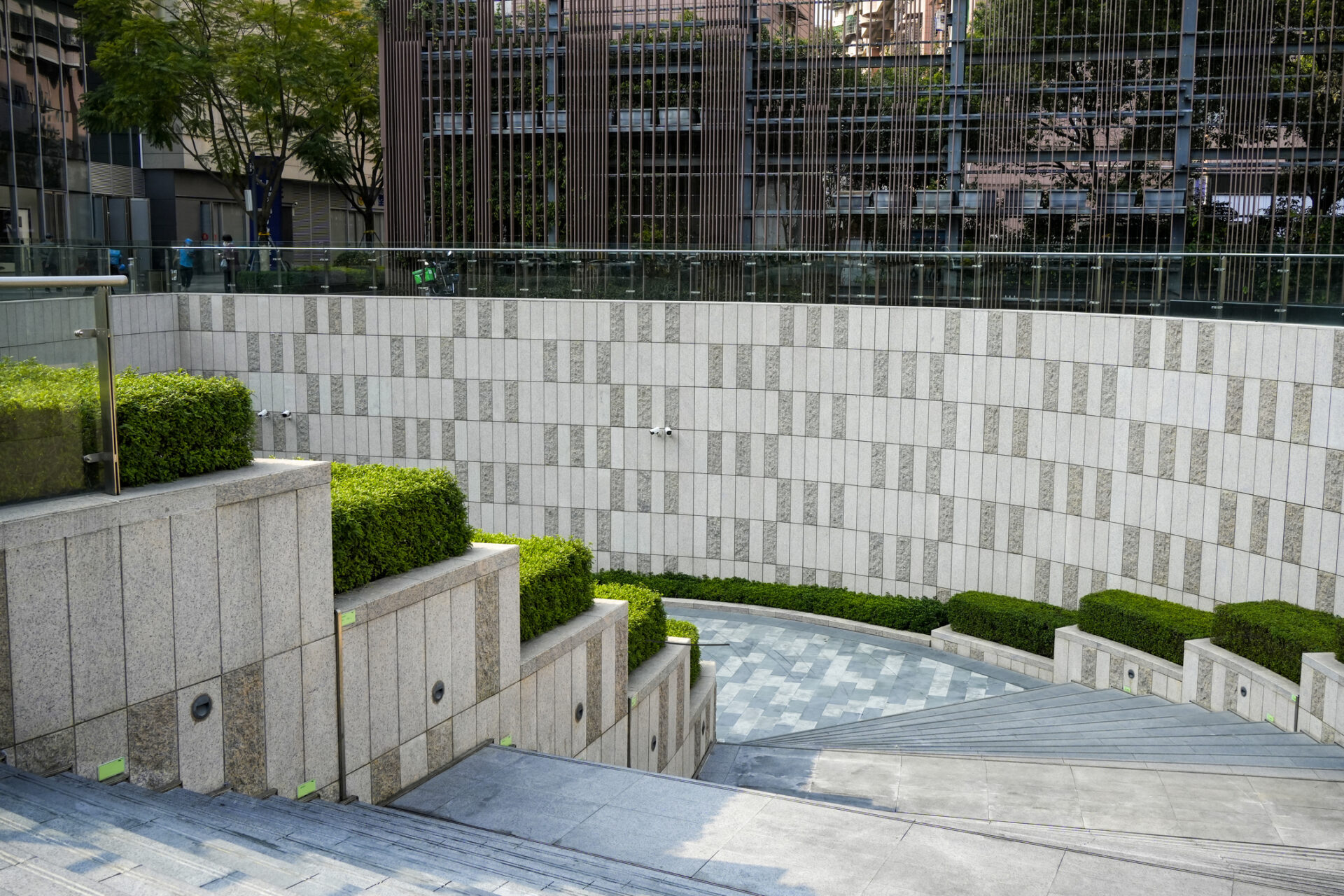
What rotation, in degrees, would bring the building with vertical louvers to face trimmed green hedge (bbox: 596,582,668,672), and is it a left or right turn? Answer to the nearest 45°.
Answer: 0° — it already faces it

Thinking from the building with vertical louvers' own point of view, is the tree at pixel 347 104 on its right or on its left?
on its right

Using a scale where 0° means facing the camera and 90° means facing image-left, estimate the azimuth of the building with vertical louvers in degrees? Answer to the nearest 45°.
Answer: approximately 0°

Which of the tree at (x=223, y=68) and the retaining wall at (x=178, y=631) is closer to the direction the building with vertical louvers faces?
the retaining wall
